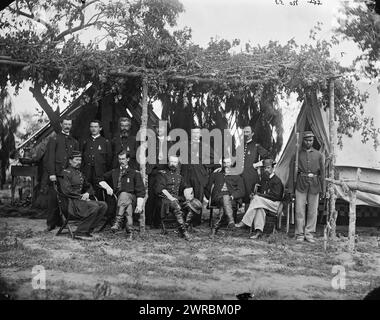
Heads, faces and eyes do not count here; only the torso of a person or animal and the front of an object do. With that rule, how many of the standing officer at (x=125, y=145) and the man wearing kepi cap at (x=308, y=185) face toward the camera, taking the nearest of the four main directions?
2

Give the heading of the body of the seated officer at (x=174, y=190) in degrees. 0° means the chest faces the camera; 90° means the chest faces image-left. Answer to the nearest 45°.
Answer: approximately 315°

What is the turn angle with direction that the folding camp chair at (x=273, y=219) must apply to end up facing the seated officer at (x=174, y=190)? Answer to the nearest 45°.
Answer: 0° — it already faces them

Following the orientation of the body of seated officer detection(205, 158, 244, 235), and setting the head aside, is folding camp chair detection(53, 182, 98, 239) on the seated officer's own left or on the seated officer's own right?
on the seated officer's own right

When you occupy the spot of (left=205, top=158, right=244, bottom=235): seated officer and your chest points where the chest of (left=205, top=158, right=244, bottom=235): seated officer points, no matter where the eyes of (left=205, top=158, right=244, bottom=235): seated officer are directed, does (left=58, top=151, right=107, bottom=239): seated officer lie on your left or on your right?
on your right

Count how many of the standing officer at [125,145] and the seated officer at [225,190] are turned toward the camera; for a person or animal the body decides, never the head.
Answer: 2

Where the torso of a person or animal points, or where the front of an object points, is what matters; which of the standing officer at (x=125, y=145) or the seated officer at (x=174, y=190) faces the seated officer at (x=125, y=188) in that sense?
the standing officer

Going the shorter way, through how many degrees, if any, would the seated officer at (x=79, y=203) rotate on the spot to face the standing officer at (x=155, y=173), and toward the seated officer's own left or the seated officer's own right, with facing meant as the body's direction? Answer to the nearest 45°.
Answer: approximately 90° to the seated officer's own left

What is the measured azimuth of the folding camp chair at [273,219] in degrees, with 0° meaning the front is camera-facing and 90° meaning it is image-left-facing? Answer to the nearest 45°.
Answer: approximately 45°

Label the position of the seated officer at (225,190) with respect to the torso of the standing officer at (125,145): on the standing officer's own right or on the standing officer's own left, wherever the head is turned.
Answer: on the standing officer's own left
